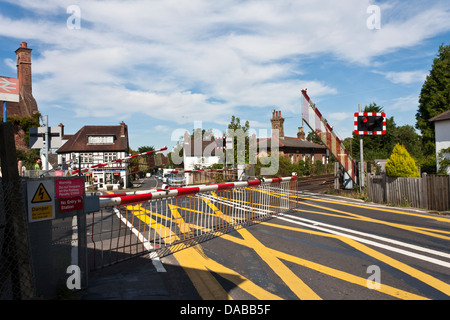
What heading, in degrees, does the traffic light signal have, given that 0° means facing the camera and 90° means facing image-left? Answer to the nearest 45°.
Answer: approximately 0°

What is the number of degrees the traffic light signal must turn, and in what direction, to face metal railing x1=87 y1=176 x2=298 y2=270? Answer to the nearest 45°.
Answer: approximately 45° to its right

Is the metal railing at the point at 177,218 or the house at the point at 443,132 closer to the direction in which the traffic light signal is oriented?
the metal railing
